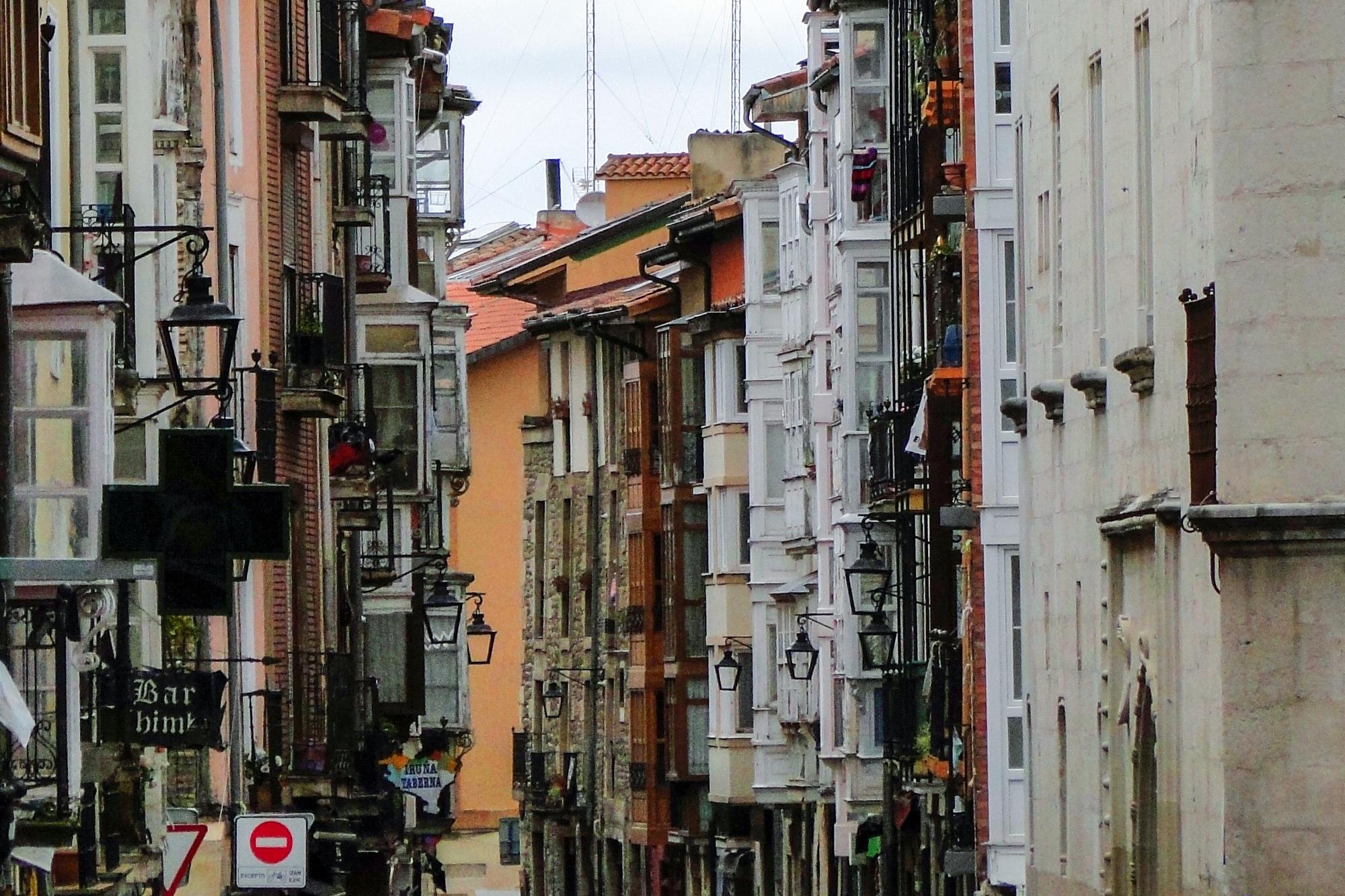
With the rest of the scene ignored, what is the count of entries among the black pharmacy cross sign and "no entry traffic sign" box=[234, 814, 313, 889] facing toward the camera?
2

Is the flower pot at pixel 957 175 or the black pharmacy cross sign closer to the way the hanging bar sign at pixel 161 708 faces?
the black pharmacy cross sign

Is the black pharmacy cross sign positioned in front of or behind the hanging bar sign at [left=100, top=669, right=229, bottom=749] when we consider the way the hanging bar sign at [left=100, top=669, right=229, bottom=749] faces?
in front

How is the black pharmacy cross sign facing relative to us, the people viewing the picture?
facing the viewer

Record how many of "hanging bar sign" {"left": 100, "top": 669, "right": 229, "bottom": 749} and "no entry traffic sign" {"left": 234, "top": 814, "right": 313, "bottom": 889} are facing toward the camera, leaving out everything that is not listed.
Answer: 2

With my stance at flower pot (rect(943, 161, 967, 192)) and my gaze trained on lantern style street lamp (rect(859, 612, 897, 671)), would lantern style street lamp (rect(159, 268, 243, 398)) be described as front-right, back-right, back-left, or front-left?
back-left

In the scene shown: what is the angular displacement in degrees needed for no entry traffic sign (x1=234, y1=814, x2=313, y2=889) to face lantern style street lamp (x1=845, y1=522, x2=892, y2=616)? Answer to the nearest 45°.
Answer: approximately 135° to its left

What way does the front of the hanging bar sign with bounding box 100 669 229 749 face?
toward the camera
